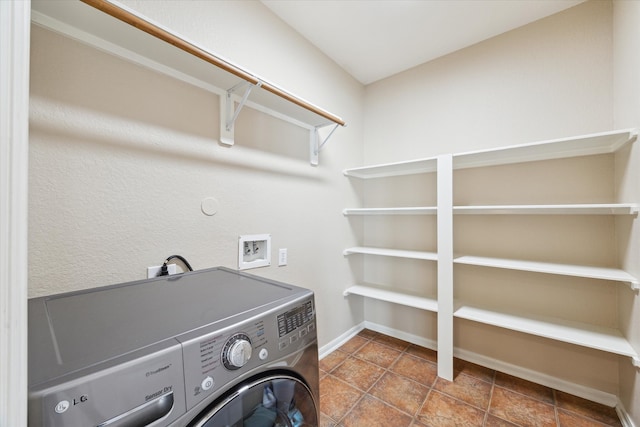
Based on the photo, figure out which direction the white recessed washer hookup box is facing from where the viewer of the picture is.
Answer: facing the viewer and to the right of the viewer

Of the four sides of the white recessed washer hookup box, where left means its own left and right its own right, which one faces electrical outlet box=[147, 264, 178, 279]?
right

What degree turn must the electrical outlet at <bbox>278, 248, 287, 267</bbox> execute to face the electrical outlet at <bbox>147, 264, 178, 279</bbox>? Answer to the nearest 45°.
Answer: approximately 90° to its right

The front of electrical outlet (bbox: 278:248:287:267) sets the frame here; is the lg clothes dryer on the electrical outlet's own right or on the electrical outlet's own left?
on the electrical outlet's own right

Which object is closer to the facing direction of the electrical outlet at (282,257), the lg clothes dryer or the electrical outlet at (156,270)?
the lg clothes dryer

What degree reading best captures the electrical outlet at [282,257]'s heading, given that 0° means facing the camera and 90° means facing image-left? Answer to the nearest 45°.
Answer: approximately 315°

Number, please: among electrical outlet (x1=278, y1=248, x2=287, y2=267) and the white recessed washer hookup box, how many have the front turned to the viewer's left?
0

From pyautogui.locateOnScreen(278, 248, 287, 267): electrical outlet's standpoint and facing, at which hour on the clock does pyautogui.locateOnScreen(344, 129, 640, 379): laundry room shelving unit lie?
The laundry room shelving unit is roughly at 11 o'clock from the electrical outlet.
